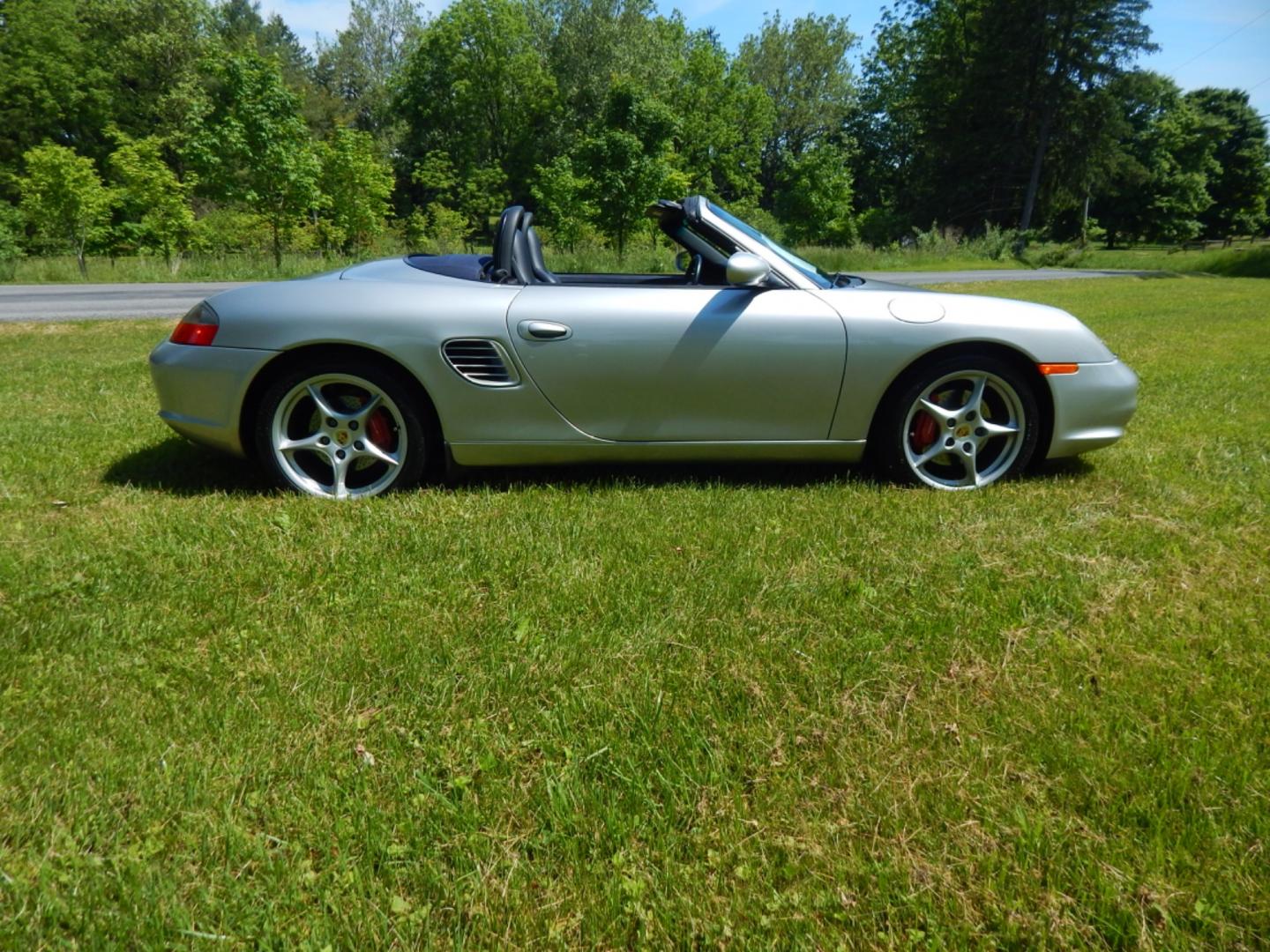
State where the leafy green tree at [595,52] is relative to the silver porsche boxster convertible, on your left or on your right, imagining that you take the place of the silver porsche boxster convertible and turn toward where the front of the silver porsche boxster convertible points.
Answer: on your left

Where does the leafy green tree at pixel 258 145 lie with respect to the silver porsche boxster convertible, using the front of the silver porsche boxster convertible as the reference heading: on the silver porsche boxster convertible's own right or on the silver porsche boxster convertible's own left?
on the silver porsche boxster convertible's own left

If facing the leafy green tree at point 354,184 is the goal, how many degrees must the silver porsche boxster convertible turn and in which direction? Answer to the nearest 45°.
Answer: approximately 90° to its left

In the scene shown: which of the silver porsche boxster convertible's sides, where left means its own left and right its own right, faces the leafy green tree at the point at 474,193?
left

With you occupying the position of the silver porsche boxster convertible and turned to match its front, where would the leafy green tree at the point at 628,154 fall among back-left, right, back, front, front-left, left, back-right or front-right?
left

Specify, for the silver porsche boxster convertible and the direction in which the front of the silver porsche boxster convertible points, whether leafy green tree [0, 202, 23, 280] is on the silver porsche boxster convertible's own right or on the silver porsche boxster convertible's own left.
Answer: on the silver porsche boxster convertible's own left

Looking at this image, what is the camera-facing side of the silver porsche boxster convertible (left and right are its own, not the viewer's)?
right

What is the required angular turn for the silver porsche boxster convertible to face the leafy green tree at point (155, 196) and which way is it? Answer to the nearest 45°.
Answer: approximately 135° to its left

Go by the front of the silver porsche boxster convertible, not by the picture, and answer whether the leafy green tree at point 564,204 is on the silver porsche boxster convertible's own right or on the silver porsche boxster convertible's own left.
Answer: on the silver porsche boxster convertible's own left

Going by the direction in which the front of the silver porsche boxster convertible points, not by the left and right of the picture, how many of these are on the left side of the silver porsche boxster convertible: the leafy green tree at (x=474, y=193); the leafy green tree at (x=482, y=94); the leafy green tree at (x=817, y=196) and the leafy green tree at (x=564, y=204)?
4

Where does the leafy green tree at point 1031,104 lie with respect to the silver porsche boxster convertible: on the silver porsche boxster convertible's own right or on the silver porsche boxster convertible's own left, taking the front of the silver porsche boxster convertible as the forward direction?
on the silver porsche boxster convertible's own left

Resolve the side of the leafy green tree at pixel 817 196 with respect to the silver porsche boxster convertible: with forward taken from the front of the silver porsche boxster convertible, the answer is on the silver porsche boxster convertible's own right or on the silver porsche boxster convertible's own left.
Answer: on the silver porsche boxster convertible's own left
